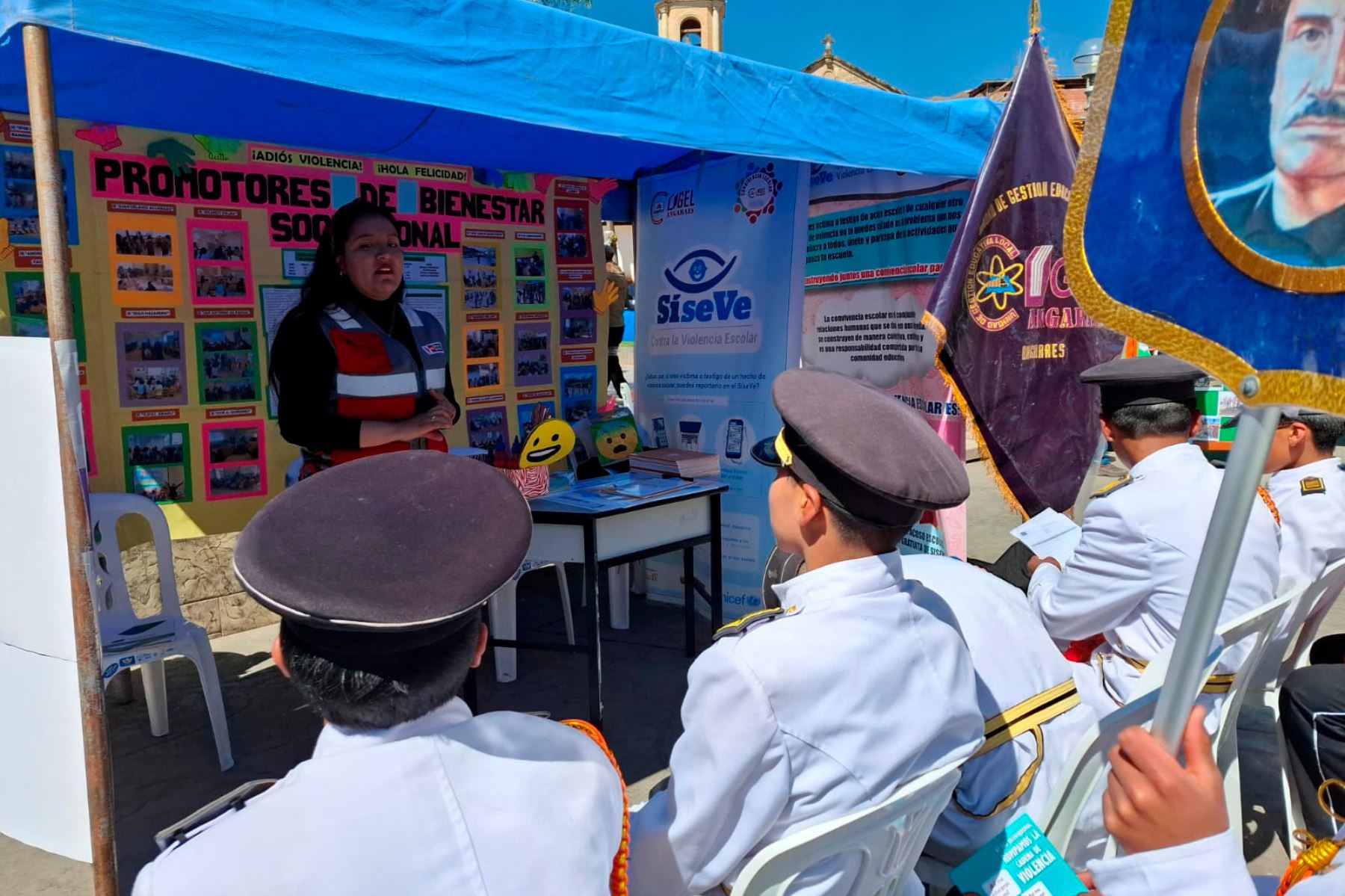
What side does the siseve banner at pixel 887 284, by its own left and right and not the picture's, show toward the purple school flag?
left

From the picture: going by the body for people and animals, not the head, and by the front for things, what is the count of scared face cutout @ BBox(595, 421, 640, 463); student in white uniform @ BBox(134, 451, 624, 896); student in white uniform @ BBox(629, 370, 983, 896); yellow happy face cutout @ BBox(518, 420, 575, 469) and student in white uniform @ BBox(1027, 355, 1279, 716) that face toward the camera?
2

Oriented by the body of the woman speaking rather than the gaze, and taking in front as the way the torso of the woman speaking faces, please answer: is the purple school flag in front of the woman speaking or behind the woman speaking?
in front

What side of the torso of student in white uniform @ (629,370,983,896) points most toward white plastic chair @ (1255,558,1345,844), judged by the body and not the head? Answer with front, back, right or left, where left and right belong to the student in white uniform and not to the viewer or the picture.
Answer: right

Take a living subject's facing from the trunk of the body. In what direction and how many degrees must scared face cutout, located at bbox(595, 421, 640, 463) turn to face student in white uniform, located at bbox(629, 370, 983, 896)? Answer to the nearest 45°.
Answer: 0° — it already faces them

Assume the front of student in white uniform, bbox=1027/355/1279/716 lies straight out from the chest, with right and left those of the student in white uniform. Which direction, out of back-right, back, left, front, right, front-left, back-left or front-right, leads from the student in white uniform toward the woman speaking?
front-left

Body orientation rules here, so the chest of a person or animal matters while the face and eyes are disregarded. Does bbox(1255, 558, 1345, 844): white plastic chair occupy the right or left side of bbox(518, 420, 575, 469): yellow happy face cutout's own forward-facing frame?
on its left

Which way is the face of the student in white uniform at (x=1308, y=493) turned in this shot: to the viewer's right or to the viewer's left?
to the viewer's left

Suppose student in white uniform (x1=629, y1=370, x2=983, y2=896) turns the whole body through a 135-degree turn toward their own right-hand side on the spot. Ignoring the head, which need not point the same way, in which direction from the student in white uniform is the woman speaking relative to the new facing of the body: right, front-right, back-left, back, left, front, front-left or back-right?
back-left

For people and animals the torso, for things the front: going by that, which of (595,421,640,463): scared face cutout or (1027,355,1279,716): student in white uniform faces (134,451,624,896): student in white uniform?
the scared face cutout

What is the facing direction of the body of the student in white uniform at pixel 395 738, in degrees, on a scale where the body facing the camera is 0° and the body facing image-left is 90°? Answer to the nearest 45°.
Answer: approximately 180°

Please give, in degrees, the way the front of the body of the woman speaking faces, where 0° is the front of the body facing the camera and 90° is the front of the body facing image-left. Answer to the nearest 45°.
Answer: approximately 315°

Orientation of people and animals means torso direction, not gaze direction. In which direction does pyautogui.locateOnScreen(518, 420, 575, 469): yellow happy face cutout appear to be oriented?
toward the camera

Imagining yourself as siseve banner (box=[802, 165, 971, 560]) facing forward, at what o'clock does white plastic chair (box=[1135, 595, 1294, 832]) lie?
The white plastic chair is roughly at 10 o'clock from the siseve banner.

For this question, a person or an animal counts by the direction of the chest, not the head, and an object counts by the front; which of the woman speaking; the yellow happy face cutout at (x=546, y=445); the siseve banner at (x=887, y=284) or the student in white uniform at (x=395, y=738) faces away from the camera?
the student in white uniform

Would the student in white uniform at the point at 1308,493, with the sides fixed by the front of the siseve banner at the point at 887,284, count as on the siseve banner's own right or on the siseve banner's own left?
on the siseve banner's own left

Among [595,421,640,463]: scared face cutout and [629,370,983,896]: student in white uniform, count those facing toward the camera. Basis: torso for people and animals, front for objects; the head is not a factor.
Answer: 1

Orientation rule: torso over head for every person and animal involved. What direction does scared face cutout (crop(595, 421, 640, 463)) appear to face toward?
toward the camera
